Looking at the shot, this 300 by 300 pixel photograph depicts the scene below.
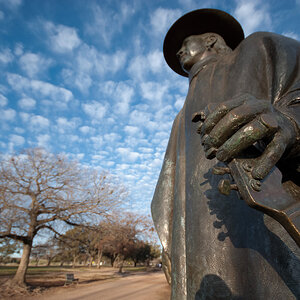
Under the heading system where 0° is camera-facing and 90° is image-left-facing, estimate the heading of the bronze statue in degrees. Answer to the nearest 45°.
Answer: approximately 45°
